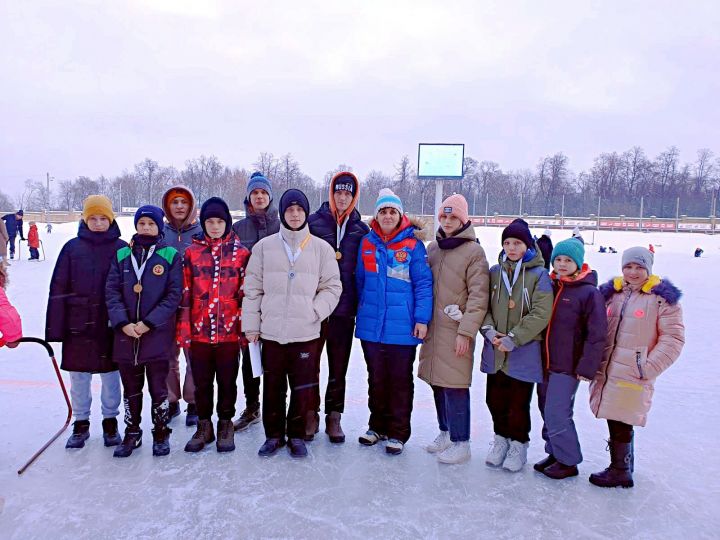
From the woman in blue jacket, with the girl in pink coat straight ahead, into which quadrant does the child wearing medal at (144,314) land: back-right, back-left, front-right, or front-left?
back-right

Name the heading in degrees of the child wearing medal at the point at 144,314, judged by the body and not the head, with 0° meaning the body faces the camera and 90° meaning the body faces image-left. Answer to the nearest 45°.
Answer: approximately 0°

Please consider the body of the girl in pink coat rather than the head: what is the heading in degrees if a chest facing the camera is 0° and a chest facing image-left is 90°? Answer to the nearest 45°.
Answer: approximately 45°

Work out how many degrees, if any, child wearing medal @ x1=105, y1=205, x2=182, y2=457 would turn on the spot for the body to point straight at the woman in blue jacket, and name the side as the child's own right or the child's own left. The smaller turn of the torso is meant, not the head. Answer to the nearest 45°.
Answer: approximately 90° to the child's own left

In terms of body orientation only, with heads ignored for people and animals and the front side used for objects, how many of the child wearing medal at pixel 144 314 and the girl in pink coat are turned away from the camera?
0

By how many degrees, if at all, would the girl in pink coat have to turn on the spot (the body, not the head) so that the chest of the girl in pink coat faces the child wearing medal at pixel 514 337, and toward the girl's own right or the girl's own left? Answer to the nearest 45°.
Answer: approximately 45° to the girl's own right

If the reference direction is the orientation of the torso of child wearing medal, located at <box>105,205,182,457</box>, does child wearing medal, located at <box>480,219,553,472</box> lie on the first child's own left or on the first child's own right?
on the first child's own left
